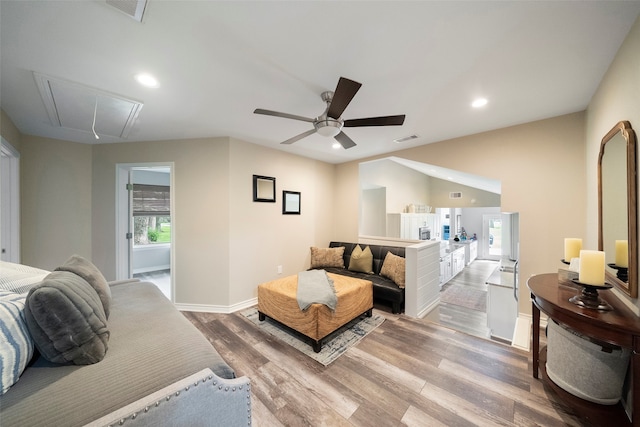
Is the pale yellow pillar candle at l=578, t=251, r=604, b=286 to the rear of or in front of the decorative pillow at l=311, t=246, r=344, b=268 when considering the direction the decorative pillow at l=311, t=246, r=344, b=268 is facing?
in front

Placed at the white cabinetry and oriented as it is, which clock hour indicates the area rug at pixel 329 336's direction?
The area rug is roughly at 2 o'clock from the white cabinetry.

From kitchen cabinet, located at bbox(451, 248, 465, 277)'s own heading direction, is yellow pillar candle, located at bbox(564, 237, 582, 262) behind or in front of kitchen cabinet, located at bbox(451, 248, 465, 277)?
in front

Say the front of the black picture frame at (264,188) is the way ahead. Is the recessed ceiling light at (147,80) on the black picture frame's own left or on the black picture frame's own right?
on the black picture frame's own right

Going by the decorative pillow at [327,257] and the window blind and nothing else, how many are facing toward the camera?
2

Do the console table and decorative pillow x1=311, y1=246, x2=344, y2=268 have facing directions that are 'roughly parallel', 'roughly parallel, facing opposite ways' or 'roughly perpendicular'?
roughly perpendicular

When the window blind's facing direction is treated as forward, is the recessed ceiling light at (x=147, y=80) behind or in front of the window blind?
in front

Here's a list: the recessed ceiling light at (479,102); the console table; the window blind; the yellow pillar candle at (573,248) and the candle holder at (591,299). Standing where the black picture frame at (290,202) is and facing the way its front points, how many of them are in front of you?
4

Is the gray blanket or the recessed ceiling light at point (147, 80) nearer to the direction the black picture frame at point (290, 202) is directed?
the gray blanket
